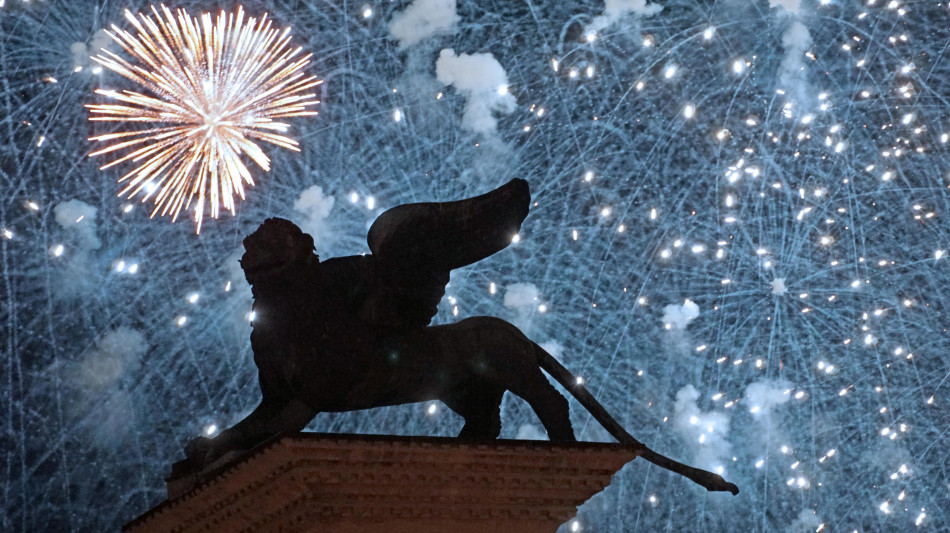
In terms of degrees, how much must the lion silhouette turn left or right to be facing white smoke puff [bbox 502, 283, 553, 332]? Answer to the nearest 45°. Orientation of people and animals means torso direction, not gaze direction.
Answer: approximately 90° to its right

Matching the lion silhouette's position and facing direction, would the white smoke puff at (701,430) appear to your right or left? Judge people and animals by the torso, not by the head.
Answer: on your right

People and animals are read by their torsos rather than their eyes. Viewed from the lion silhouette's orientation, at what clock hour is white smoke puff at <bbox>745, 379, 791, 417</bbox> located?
The white smoke puff is roughly at 4 o'clock from the lion silhouette.

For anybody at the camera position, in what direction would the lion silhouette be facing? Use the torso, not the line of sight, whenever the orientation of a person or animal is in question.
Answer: facing to the left of the viewer
